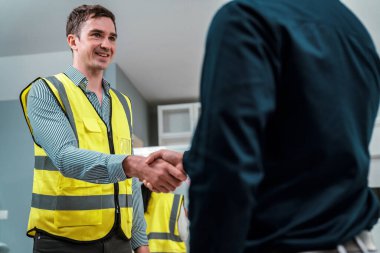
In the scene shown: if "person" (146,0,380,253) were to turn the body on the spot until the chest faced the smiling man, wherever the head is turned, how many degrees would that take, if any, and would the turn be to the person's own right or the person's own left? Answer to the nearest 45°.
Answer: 0° — they already face them

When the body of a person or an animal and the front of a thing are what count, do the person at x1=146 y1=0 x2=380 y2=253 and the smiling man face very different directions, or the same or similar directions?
very different directions

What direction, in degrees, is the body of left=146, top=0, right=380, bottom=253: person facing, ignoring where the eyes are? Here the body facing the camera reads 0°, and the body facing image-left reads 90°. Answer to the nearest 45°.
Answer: approximately 135°

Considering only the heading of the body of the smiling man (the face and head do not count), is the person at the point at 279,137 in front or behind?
in front

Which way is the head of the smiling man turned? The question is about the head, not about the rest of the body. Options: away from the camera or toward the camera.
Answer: toward the camera

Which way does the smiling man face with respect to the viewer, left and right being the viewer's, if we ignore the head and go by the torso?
facing the viewer and to the right of the viewer
